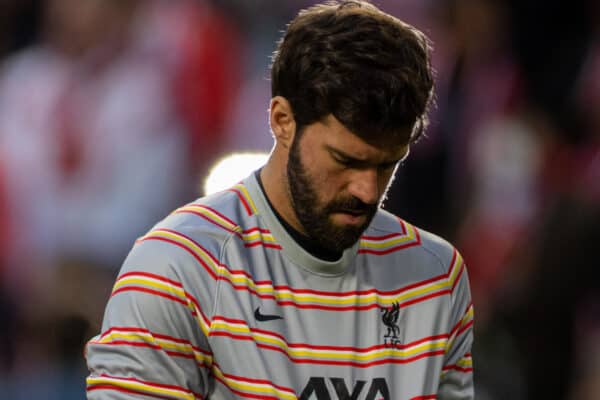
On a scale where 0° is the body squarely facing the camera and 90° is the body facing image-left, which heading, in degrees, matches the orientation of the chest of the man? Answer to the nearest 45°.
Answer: approximately 315°
